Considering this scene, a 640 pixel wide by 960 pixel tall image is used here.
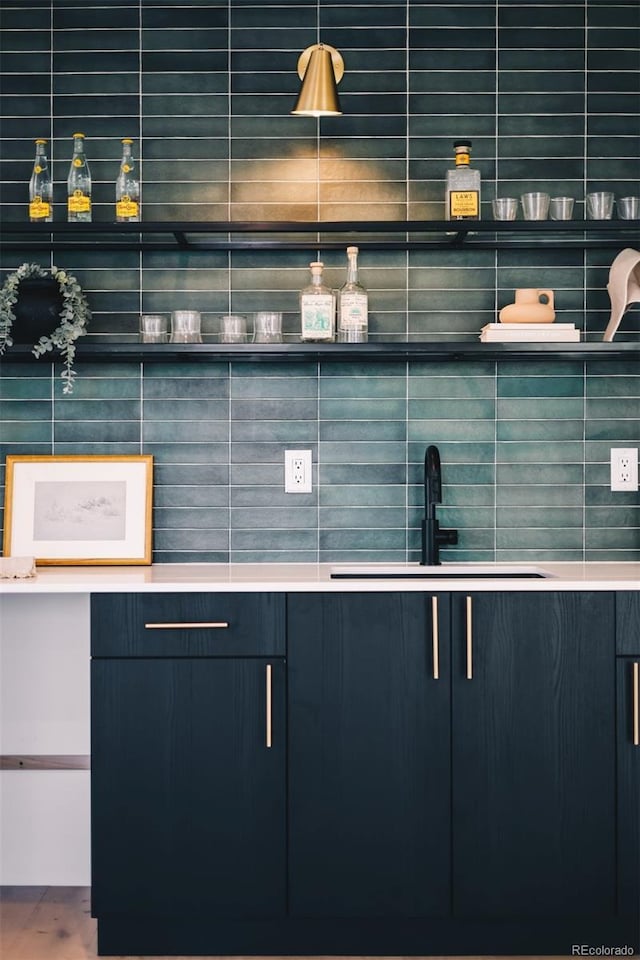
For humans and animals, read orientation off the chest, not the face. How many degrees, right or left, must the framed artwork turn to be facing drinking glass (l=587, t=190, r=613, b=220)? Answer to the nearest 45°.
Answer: approximately 90° to its left

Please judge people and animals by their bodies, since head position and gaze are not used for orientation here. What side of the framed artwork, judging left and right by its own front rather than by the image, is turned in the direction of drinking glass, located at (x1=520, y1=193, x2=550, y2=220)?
left

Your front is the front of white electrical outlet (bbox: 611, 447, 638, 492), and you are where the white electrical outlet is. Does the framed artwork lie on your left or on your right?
on your right

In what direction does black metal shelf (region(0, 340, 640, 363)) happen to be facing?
toward the camera

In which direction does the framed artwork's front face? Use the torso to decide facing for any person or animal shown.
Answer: toward the camera

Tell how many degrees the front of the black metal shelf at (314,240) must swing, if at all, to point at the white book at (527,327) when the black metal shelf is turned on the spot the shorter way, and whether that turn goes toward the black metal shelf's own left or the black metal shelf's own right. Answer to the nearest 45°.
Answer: approximately 90° to the black metal shelf's own left

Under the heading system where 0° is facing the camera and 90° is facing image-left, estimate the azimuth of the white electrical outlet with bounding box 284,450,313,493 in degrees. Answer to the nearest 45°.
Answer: approximately 0°

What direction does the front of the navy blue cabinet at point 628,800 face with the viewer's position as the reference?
facing the viewer

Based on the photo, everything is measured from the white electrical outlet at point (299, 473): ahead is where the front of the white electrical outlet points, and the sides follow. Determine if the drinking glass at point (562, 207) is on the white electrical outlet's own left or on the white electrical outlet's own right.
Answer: on the white electrical outlet's own left

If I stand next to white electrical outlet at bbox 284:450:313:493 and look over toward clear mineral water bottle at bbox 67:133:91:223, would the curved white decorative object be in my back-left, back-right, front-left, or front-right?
back-left

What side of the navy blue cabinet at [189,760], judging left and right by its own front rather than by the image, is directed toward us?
front
